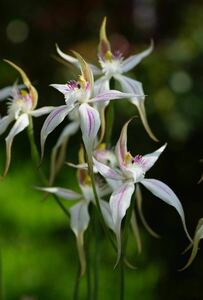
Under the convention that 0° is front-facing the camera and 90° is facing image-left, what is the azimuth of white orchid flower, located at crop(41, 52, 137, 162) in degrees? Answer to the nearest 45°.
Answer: approximately 45°

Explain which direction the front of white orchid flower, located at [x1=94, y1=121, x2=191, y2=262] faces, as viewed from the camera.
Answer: facing the viewer and to the right of the viewer

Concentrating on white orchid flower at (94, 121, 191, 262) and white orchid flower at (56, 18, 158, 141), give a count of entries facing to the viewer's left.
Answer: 0

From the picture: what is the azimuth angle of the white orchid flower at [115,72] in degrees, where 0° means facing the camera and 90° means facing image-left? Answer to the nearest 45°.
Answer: approximately 0°

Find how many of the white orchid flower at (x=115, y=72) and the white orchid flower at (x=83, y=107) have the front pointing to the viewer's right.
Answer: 0
